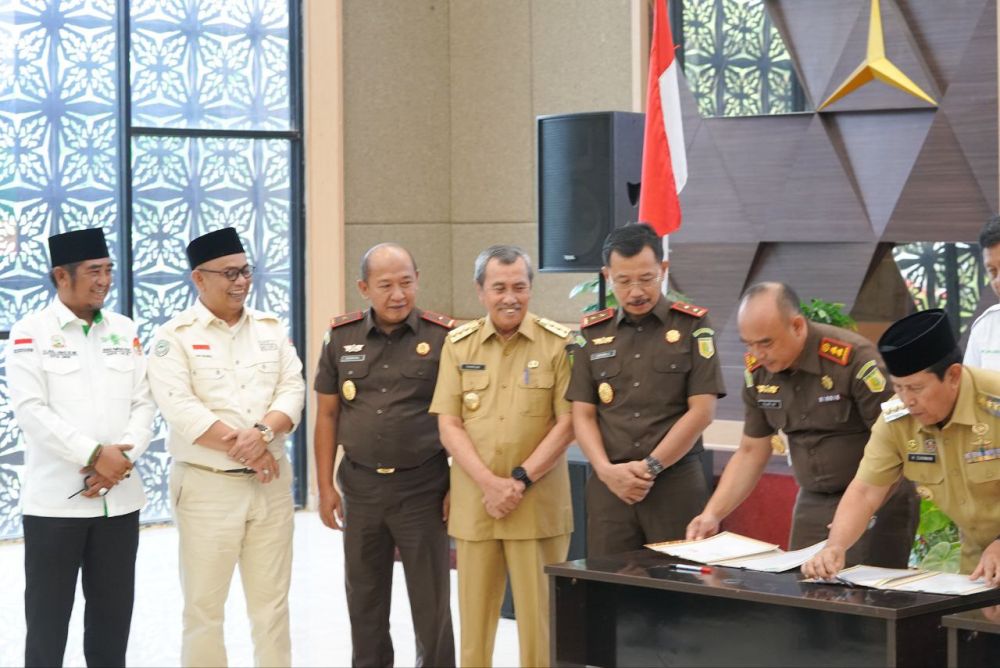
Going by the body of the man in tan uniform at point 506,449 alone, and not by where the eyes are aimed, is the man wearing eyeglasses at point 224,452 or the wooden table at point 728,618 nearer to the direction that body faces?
the wooden table

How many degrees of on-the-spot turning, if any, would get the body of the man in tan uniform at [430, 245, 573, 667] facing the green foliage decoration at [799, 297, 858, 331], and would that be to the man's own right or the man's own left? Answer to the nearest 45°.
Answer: approximately 135° to the man's own left

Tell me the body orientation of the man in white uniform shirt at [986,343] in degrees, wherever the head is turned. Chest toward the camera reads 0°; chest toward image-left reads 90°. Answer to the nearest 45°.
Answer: approximately 45°

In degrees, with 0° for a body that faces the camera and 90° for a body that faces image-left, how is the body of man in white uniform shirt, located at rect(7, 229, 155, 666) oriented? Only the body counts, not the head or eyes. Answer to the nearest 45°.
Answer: approximately 315°

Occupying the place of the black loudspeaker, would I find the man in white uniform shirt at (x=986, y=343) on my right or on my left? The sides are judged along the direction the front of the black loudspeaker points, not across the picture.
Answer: on my left

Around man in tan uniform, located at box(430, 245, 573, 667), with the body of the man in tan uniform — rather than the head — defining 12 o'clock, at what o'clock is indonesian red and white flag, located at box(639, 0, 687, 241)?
The indonesian red and white flag is roughly at 7 o'clock from the man in tan uniform.

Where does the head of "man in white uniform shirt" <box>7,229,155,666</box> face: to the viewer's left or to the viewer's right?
to the viewer's right

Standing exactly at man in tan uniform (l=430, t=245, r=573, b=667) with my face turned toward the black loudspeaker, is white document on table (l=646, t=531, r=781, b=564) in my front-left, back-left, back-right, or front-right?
back-right
